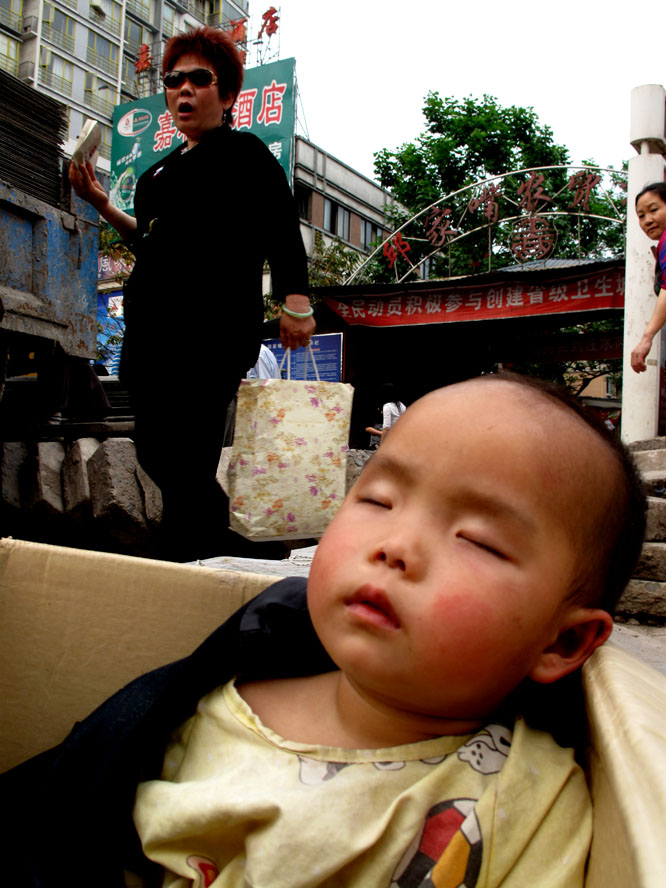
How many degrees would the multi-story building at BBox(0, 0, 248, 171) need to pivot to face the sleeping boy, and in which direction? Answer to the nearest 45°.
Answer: approximately 45° to its right

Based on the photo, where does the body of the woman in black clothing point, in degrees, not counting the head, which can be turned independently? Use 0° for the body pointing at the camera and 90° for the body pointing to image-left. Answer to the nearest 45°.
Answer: approximately 45°

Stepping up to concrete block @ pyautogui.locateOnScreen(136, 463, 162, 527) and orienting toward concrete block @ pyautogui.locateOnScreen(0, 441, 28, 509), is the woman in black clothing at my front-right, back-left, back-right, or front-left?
back-left

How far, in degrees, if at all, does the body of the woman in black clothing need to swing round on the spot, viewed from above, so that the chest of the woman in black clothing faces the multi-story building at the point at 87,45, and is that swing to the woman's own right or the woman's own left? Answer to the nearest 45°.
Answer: approximately 135° to the woman's own right

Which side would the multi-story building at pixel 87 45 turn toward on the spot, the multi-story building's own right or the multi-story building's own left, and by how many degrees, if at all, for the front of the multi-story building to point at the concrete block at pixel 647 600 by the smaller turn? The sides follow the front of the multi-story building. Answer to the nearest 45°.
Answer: approximately 45° to the multi-story building's own right

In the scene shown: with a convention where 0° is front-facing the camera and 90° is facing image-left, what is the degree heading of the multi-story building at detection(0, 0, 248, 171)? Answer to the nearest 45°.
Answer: approximately 315°

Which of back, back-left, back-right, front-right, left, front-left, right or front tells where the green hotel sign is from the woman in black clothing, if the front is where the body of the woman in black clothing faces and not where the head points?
back-right

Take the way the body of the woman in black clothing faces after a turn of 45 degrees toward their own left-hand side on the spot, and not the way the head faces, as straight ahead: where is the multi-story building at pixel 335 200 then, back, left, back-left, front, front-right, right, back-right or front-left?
back

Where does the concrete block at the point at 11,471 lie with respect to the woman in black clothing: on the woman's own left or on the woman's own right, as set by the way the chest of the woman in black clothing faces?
on the woman's own right
